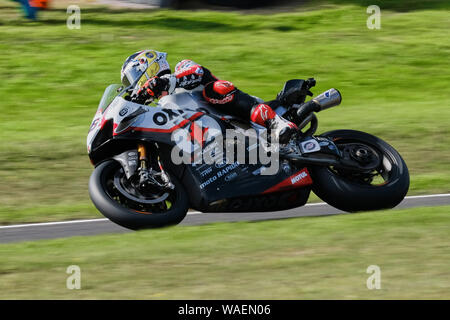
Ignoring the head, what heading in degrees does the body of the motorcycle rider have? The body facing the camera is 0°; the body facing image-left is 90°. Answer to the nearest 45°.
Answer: approximately 90°

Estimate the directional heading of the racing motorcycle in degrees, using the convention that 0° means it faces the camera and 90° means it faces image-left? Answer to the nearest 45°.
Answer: approximately 90°
